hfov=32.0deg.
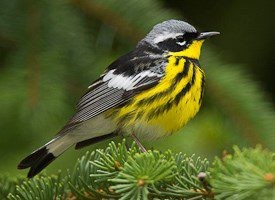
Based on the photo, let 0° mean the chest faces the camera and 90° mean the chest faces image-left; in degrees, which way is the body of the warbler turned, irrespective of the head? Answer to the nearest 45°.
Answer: approximately 270°
